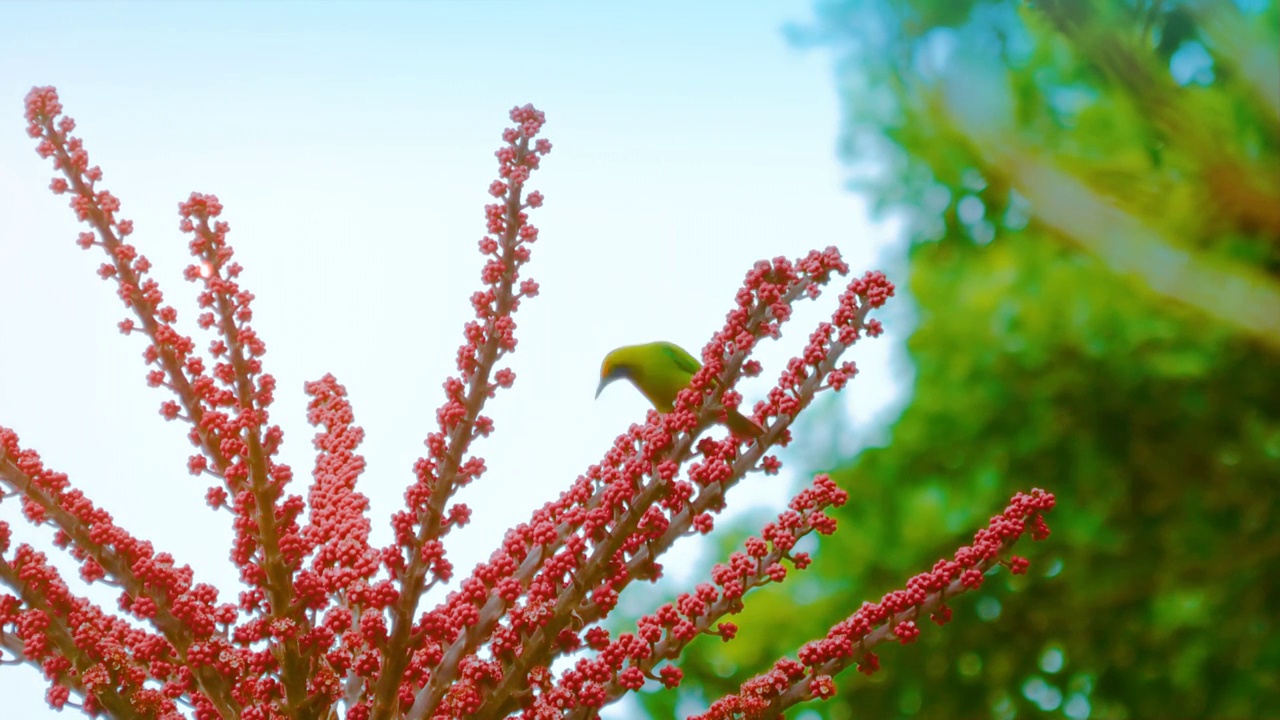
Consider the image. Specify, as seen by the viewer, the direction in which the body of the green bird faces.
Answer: to the viewer's left
